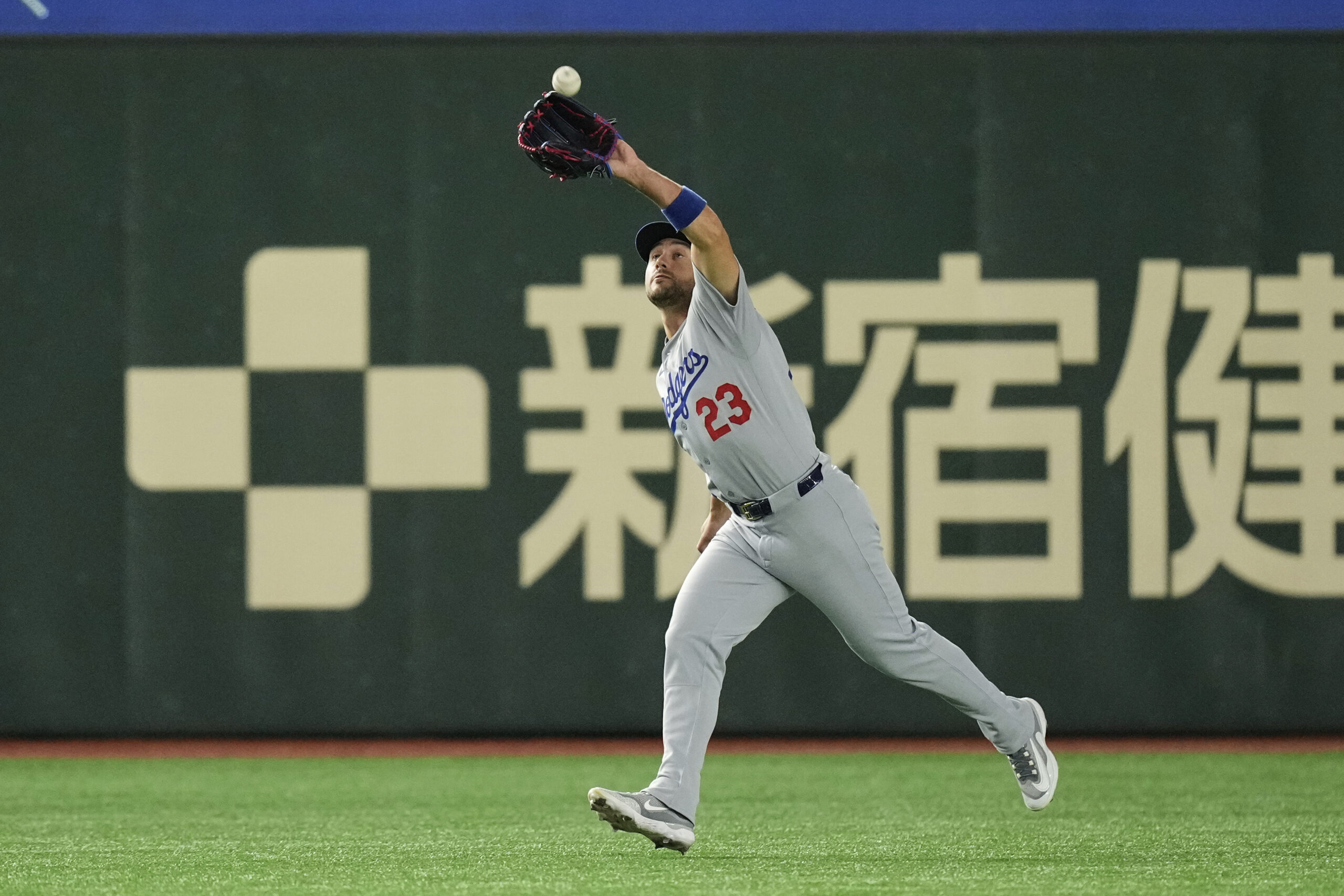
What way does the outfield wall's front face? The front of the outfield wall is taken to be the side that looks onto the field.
toward the camera

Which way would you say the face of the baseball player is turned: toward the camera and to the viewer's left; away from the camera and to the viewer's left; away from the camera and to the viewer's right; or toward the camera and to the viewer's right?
toward the camera and to the viewer's left

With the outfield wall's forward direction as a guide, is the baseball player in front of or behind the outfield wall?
in front

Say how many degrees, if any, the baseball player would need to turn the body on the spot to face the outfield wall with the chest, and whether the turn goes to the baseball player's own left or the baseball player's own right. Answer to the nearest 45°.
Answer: approximately 135° to the baseball player's own right

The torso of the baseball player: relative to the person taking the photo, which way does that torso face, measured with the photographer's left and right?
facing the viewer and to the left of the viewer

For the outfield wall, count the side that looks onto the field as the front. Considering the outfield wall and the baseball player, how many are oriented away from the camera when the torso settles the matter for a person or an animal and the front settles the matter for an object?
0
